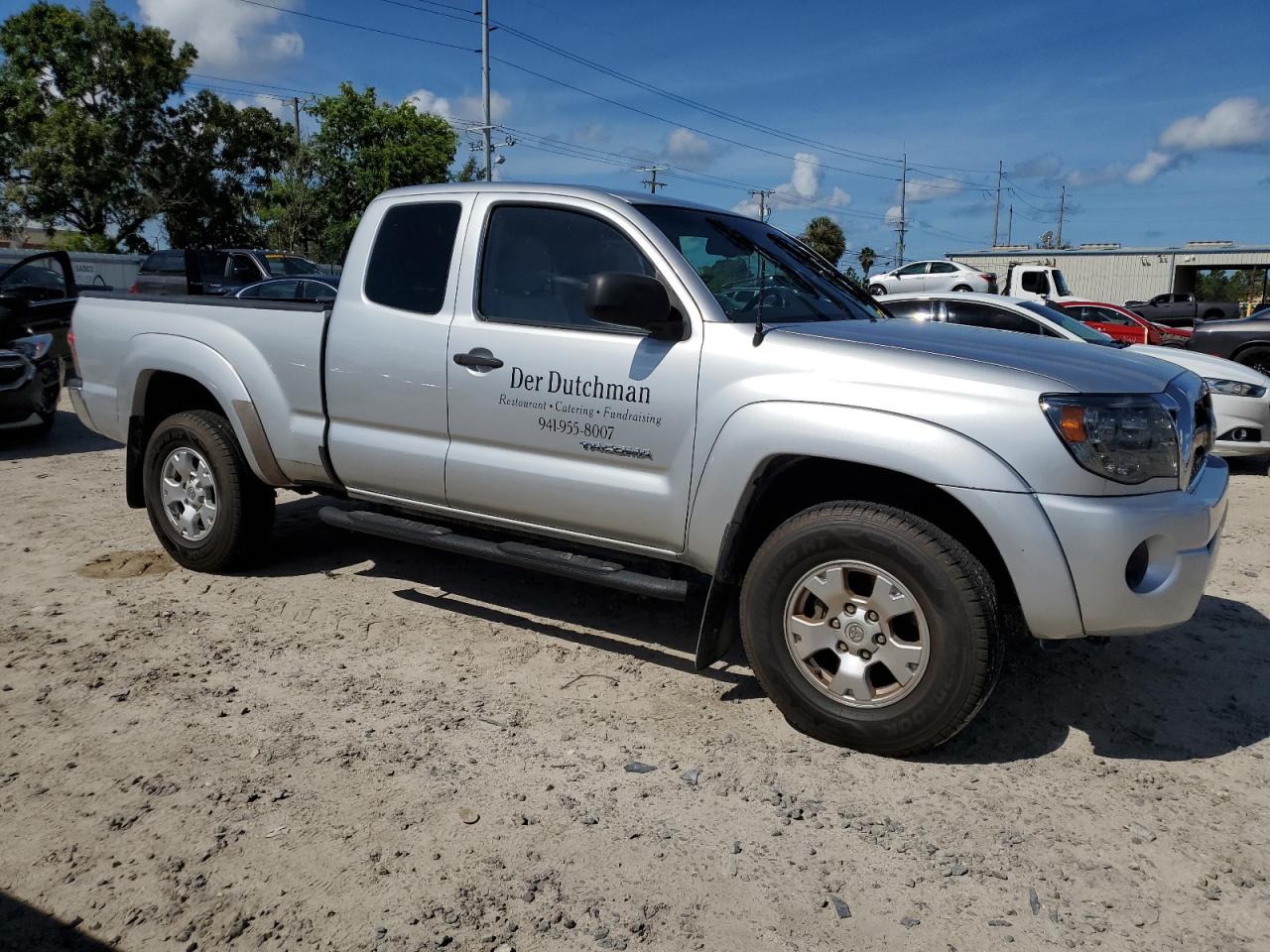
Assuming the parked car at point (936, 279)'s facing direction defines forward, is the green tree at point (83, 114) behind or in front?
in front

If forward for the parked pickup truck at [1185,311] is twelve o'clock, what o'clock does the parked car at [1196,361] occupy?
the parked car at [1196,361] is roughly at 9 o'clock from the parked pickup truck at [1185,311].

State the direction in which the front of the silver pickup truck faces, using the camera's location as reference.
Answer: facing the viewer and to the right of the viewer

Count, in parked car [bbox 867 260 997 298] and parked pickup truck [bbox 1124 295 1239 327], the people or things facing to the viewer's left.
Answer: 2

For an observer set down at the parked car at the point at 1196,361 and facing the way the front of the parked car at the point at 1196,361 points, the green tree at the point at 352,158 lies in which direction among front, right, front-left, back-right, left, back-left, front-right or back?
back

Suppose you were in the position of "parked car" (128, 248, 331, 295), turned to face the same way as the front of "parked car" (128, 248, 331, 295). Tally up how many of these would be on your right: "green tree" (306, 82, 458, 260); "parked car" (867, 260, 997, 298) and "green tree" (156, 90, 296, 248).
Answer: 0

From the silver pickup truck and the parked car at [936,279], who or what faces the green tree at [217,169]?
the parked car

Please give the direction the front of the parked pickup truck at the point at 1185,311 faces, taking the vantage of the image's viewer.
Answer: facing to the left of the viewer

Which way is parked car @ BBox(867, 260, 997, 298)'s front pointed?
to the viewer's left

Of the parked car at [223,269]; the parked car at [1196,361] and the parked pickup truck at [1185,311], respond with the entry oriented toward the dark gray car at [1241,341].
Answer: the parked car at [223,269]

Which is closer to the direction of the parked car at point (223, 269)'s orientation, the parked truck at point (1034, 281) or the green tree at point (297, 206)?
the parked truck

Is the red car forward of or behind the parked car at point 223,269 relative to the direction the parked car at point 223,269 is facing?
forward

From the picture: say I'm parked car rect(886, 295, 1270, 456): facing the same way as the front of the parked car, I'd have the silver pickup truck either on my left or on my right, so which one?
on my right

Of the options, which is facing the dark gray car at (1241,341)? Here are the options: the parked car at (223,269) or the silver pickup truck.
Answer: the parked car

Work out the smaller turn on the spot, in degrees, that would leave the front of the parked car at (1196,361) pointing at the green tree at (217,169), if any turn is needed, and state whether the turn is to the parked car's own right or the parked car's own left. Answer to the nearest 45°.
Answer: approximately 180°

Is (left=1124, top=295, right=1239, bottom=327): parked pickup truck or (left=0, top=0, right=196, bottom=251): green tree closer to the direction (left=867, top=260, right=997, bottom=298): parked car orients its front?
the green tree
